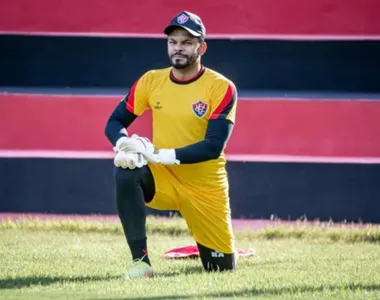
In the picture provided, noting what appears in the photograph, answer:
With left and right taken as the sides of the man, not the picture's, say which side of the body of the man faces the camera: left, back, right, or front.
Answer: front
